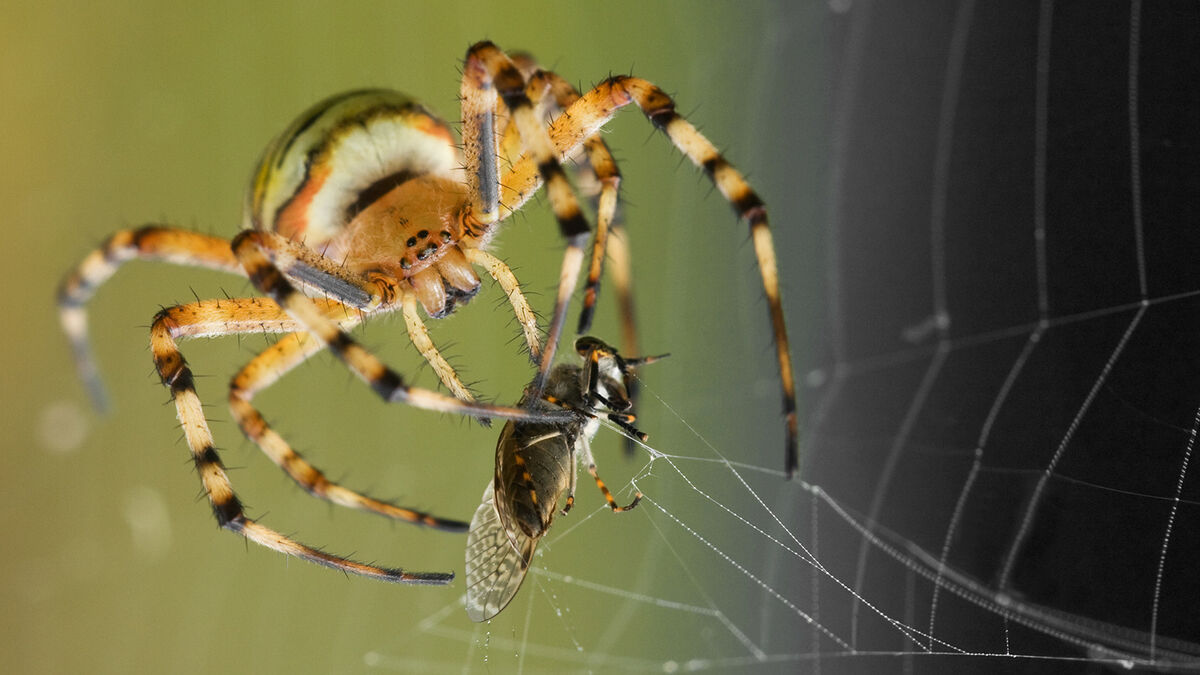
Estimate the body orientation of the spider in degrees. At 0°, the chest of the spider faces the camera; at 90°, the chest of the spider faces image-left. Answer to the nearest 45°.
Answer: approximately 315°
